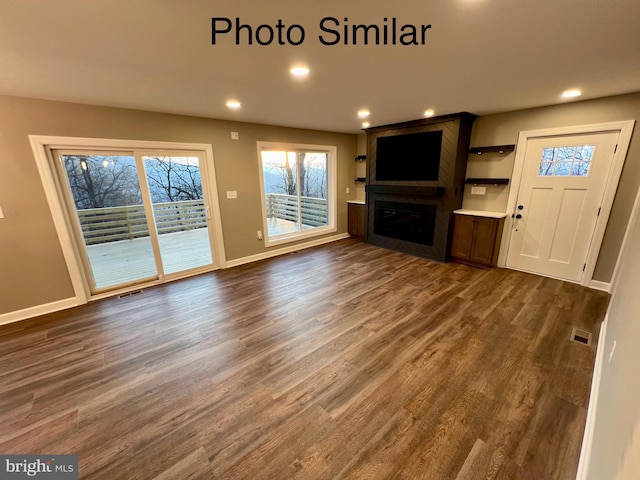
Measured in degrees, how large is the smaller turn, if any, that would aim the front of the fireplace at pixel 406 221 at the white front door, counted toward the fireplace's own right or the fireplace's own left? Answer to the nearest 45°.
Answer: approximately 135° to the fireplace's own left

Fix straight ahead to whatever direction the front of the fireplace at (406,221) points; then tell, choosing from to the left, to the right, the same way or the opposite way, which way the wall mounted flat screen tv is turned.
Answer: the same way

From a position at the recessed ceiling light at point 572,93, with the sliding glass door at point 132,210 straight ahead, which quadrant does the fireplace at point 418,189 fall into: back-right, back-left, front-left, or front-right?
front-right

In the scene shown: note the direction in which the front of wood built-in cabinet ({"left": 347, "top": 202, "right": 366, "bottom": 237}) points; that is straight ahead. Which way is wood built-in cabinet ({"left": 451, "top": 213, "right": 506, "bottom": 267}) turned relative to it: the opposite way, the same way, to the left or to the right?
the same way

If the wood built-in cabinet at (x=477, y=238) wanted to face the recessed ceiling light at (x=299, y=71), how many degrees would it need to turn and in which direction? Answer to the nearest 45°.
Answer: approximately 45° to its right

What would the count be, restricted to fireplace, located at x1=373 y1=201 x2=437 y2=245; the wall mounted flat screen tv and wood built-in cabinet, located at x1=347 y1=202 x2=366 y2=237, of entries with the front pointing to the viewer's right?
0

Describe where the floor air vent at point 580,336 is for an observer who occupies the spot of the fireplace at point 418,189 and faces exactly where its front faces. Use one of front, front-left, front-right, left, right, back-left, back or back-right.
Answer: left

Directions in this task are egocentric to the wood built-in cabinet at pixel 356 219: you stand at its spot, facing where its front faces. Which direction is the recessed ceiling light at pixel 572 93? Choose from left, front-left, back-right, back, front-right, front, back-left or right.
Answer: left

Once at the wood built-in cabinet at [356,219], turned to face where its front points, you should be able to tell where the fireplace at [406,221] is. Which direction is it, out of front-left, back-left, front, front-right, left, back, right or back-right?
left

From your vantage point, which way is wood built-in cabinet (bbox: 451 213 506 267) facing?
toward the camera

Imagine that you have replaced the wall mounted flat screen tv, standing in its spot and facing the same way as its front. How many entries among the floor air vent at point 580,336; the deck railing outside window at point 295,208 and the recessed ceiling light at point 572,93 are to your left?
2

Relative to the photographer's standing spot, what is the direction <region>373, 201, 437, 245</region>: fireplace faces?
facing the viewer and to the left of the viewer

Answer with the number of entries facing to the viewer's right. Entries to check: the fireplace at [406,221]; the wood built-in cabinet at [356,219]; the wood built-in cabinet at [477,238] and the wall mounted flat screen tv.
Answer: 0

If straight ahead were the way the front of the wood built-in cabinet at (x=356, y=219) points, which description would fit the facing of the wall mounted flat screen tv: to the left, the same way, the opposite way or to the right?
the same way

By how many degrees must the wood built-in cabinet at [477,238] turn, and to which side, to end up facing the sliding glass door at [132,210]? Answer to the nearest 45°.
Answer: approximately 45° to its right

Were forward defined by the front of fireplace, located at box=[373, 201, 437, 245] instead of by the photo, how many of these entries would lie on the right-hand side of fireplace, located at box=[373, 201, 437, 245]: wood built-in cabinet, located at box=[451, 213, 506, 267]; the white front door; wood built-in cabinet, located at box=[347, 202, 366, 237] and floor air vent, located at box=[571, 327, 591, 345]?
1

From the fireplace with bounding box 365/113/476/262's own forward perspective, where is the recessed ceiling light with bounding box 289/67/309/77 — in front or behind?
in front

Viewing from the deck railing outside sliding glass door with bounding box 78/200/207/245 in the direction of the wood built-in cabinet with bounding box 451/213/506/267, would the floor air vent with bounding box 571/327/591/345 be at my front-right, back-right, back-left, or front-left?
front-right
